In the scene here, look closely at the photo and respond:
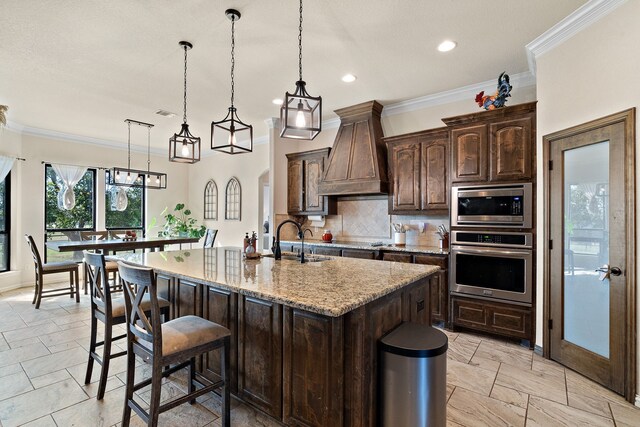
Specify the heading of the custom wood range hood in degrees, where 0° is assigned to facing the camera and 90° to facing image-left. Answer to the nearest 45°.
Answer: approximately 45°

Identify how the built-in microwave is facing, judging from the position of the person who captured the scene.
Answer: facing the viewer

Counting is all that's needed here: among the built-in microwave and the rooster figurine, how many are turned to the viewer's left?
1

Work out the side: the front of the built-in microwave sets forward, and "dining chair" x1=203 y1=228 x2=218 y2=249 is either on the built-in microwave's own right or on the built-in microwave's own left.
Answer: on the built-in microwave's own right

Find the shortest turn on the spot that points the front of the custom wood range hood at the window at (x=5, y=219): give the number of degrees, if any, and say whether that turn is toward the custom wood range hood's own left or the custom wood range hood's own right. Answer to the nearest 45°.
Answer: approximately 45° to the custom wood range hood's own right

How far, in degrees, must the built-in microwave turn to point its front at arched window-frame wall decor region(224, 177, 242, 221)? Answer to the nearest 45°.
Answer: approximately 90° to its right

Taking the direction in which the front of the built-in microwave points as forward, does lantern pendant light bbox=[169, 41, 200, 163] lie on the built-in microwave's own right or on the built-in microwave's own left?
on the built-in microwave's own right

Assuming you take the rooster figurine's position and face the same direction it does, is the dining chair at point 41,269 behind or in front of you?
in front

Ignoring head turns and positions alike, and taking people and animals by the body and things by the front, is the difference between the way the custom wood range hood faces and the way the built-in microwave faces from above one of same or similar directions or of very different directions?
same or similar directions

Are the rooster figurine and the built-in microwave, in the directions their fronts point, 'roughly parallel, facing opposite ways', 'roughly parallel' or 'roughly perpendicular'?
roughly perpendicular

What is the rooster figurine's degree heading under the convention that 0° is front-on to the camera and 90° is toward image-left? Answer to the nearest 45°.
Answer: approximately 90°

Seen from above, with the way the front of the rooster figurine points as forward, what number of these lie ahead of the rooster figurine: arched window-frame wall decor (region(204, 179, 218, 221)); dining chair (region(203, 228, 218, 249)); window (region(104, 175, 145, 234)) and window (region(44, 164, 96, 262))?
4

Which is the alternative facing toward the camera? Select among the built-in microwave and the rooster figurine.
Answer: the built-in microwave

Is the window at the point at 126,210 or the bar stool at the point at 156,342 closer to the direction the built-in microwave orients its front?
the bar stool
